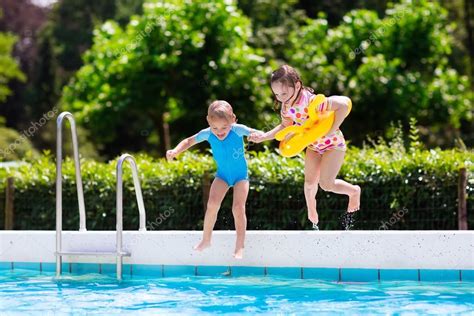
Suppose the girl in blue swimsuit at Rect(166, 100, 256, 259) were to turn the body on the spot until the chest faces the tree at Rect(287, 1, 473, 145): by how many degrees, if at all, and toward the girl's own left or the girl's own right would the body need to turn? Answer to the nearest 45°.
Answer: approximately 180°

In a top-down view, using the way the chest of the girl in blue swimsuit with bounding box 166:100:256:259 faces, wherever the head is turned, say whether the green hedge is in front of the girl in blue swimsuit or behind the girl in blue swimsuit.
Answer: behind

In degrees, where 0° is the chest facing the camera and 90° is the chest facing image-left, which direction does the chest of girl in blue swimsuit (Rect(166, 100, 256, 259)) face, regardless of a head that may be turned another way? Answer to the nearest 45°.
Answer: approximately 0°

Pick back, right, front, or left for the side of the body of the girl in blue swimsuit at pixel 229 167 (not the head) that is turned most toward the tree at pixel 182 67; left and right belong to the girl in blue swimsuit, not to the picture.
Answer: back
